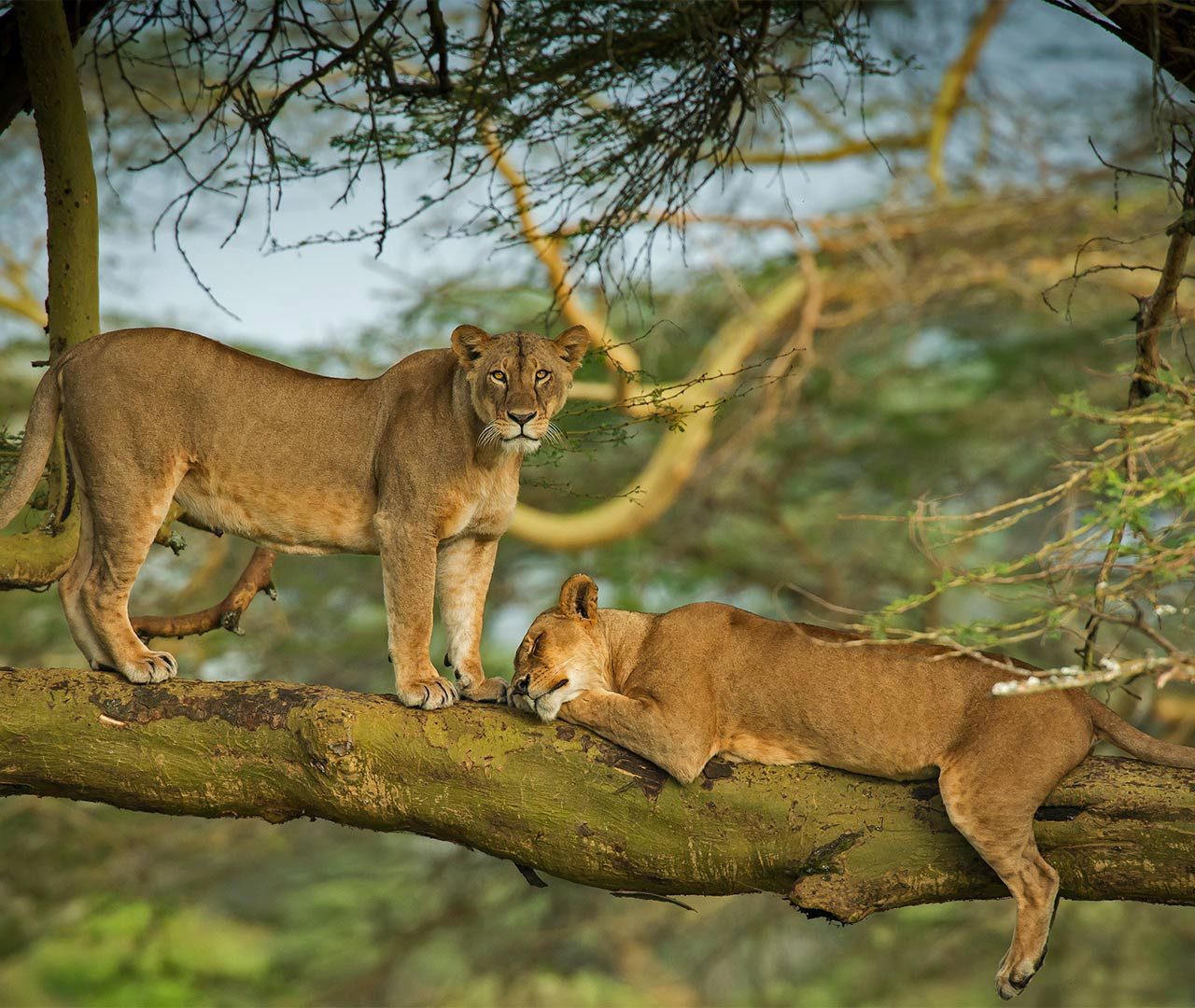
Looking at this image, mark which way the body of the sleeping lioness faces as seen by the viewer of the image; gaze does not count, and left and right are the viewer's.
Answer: facing to the left of the viewer
